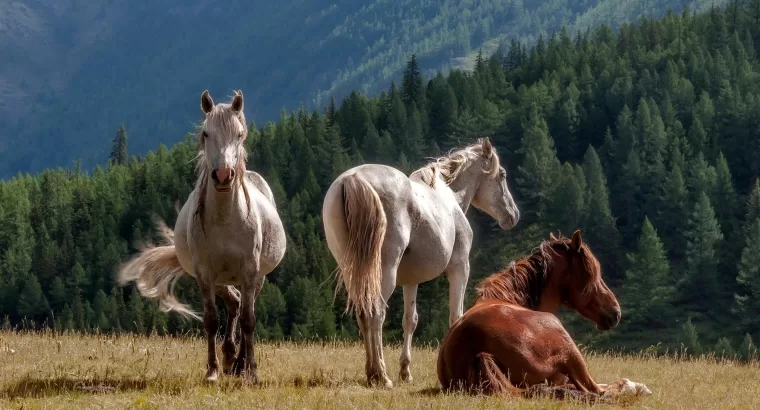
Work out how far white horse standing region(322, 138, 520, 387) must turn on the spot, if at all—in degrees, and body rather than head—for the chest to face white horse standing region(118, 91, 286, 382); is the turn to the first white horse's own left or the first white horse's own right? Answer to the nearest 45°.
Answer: approximately 135° to the first white horse's own left

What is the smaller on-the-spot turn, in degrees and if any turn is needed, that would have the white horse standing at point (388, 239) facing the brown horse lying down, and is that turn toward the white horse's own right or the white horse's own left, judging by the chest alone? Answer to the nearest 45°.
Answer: approximately 90° to the white horse's own right

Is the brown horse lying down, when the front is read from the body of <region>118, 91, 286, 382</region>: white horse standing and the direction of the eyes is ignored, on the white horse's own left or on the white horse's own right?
on the white horse's own left

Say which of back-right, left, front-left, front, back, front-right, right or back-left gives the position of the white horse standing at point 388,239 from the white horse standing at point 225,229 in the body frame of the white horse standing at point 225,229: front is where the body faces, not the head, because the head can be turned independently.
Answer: left

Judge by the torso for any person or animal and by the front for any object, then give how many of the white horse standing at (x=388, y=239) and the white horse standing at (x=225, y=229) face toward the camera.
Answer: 1

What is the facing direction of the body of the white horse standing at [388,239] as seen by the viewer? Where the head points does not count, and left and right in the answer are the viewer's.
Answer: facing away from the viewer and to the right of the viewer
